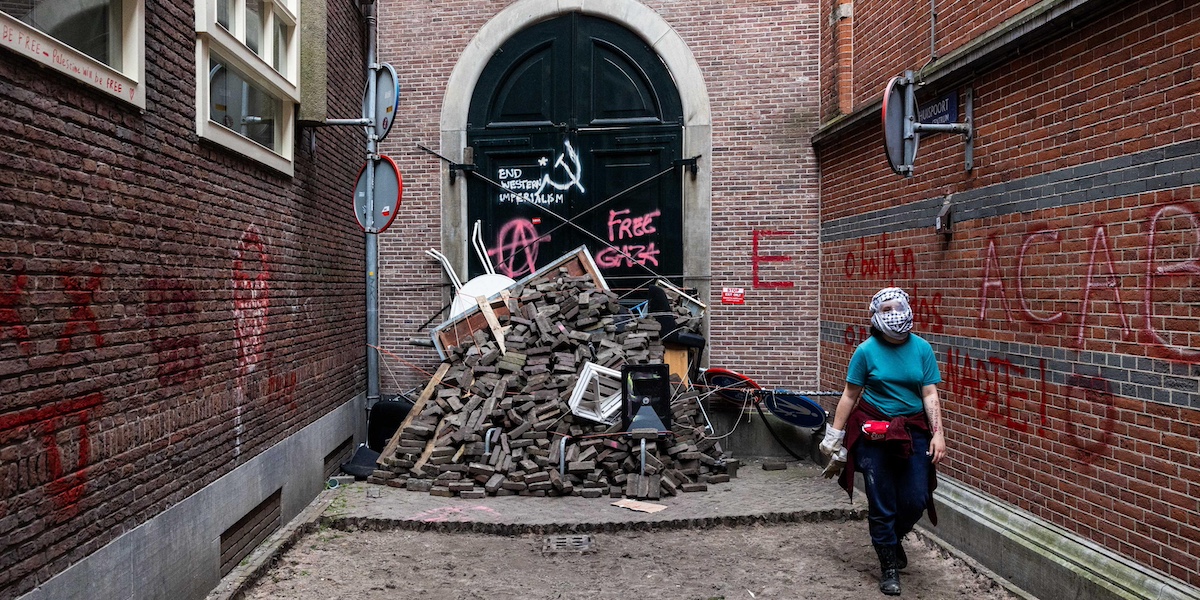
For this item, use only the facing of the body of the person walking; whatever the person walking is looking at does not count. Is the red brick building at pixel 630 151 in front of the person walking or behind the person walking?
behind

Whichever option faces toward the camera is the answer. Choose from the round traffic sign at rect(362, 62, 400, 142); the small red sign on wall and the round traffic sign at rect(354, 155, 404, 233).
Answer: the small red sign on wall

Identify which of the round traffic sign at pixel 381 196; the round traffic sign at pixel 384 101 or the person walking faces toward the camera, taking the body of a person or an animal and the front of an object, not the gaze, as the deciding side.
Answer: the person walking

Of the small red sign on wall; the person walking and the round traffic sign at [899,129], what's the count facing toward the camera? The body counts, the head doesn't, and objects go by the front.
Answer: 2

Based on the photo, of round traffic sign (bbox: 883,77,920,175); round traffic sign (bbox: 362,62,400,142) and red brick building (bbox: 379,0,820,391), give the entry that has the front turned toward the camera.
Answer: the red brick building

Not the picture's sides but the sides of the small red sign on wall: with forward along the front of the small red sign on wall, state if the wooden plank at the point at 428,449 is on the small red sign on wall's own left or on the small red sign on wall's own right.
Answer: on the small red sign on wall's own right
